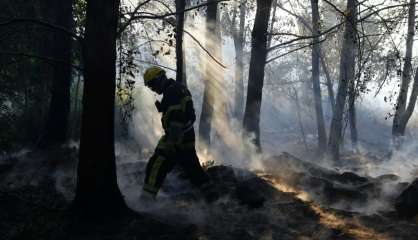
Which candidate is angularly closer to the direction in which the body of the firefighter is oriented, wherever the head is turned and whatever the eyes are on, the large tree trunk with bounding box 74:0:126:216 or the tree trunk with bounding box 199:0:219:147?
the large tree trunk

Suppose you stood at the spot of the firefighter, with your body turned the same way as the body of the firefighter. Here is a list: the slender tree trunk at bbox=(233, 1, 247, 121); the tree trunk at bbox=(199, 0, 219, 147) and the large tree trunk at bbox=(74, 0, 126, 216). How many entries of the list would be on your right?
2

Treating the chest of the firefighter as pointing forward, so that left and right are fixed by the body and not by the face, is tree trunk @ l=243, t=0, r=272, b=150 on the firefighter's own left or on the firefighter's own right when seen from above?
on the firefighter's own right

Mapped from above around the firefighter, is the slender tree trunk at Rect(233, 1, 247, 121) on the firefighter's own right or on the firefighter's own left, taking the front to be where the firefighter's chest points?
on the firefighter's own right

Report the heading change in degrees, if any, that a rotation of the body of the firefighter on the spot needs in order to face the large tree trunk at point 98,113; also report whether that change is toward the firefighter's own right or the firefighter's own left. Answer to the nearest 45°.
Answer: approximately 45° to the firefighter's own left

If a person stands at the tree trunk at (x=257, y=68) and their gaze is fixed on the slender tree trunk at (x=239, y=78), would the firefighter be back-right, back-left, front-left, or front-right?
back-left

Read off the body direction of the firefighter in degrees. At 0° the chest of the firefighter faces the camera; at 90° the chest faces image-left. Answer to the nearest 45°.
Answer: approximately 90°

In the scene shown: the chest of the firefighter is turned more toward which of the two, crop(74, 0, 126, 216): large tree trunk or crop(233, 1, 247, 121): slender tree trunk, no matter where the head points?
the large tree trunk

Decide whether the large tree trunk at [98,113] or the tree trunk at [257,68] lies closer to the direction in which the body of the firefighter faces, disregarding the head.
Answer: the large tree trunk
